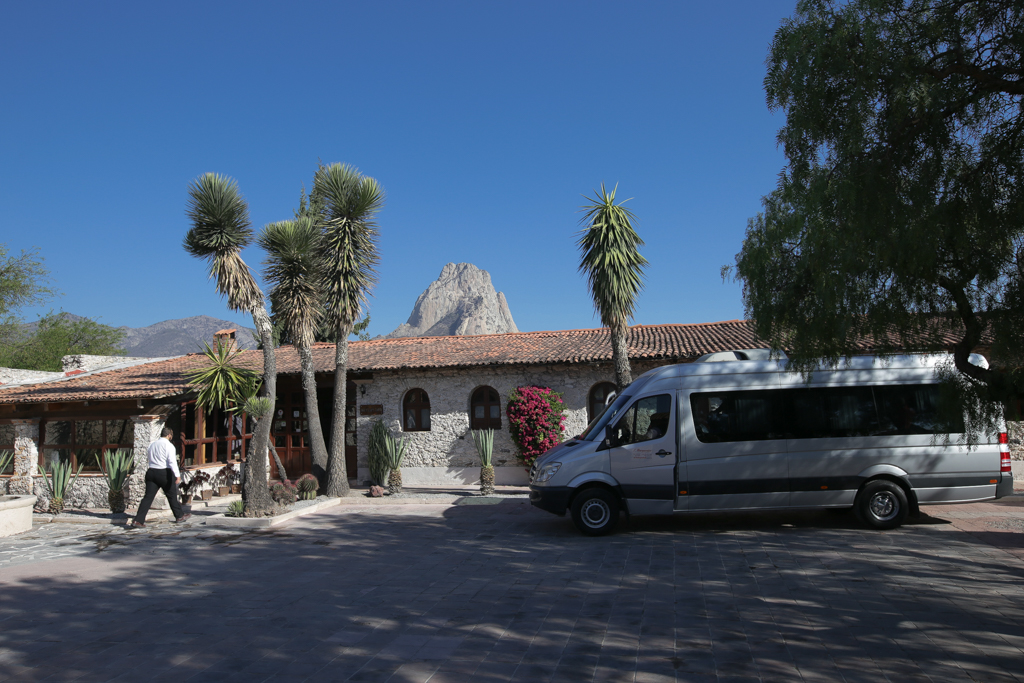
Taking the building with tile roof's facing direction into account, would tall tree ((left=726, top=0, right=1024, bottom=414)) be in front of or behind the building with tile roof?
in front

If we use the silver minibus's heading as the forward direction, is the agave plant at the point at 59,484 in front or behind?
in front

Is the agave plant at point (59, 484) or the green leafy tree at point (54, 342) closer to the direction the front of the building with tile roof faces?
the agave plant

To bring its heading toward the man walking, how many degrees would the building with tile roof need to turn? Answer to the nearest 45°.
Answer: approximately 45° to its right

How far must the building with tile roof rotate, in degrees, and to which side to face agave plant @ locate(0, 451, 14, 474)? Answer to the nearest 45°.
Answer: approximately 90° to its right

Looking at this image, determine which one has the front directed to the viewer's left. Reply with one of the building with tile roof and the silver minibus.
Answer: the silver minibus

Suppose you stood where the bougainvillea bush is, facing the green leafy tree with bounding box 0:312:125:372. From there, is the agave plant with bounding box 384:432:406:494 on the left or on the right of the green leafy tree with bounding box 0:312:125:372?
left

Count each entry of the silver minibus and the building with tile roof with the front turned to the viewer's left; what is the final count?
1

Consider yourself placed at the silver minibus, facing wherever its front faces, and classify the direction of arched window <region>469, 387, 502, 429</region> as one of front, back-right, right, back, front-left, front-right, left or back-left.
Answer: front-right

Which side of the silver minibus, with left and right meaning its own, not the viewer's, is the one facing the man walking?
front

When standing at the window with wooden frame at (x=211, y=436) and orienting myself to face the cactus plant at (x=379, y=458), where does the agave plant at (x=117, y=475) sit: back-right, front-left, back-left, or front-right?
back-right

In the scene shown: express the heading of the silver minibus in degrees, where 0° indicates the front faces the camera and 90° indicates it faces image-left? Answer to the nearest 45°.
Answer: approximately 90°

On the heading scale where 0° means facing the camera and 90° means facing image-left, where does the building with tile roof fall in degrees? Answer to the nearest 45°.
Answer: approximately 0°
